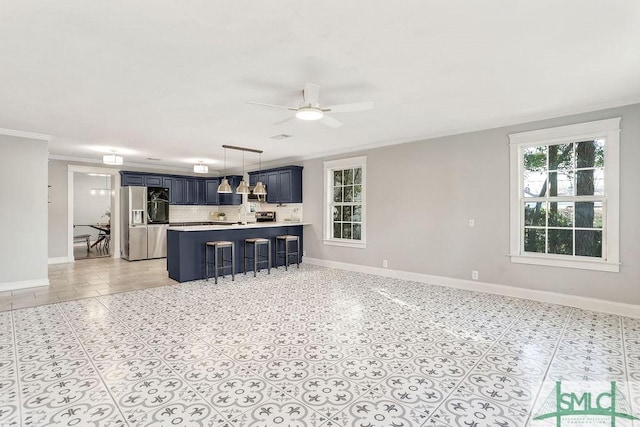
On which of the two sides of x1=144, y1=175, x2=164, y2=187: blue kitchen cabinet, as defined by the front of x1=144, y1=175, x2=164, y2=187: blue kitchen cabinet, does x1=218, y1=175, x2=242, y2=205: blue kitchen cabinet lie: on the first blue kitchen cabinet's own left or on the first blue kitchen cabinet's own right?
on the first blue kitchen cabinet's own left

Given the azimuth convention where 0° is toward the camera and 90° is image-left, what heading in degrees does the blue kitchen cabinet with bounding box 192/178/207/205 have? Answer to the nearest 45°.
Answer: approximately 0°

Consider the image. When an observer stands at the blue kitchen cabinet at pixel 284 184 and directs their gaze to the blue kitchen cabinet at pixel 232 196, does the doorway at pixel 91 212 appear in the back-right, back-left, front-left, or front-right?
front-left

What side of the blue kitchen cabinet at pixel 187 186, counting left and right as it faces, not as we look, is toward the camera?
front

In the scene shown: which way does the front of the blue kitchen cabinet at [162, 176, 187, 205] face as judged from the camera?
facing the viewer

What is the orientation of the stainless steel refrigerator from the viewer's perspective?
toward the camera

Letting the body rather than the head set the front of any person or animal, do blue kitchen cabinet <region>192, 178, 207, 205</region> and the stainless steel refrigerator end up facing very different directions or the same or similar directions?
same or similar directions

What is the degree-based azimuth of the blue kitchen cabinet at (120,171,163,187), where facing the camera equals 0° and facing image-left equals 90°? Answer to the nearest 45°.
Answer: approximately 0°

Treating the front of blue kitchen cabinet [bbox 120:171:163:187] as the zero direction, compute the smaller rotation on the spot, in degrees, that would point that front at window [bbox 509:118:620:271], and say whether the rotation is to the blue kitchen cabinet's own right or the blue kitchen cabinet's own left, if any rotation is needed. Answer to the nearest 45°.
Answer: approximately 45° to the blue kitchen cabinet's own left

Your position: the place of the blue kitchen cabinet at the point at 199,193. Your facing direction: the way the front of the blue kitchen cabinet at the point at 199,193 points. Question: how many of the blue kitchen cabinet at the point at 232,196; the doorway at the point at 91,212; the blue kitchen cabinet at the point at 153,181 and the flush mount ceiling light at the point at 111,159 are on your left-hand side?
1

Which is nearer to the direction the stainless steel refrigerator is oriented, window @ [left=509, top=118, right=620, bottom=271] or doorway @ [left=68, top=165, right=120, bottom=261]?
the window

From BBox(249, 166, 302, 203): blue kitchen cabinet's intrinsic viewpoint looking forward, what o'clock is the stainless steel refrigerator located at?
The stainless steel refrigerator is roughly at 2 o'clock from the blue kitchen cabinet.

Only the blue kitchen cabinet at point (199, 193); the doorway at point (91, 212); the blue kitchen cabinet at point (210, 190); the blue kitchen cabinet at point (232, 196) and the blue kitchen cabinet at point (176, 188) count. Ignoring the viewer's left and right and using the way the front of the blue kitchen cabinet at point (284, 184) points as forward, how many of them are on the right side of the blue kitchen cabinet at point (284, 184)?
5
